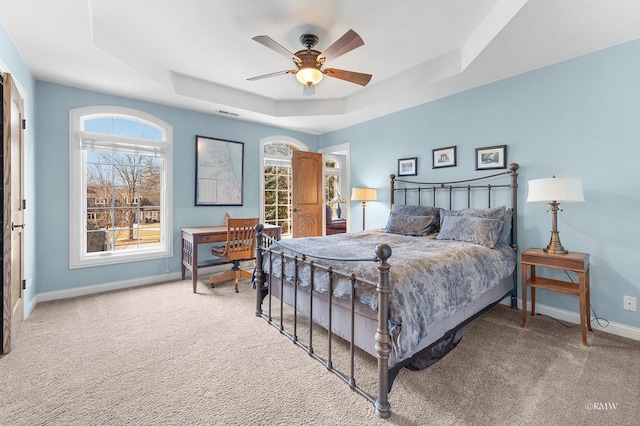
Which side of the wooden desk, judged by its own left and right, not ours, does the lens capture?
front

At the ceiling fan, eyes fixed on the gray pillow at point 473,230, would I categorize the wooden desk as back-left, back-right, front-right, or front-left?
back-left

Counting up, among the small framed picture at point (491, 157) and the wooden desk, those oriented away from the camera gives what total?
0

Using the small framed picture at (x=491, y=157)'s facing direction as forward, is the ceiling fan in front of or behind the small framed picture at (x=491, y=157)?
in front

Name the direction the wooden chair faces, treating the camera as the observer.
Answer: facing away from the viewer and to the left of the viewer

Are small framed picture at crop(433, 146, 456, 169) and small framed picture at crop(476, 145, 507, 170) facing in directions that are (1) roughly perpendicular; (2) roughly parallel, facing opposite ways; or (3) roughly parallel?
roughly parallel

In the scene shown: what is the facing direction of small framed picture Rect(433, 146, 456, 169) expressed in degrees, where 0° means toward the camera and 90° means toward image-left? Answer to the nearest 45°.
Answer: approximately 45°

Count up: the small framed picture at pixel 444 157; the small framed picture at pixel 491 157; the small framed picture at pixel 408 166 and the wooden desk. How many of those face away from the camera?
0

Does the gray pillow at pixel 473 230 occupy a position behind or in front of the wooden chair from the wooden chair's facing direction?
behind

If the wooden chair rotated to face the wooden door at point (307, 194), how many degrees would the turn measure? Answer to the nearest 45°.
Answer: approximately 90° to its right

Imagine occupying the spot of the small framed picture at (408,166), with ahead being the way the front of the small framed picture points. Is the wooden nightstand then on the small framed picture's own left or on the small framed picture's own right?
on the small framed picture's own left

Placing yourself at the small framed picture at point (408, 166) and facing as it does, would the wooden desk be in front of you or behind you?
in front

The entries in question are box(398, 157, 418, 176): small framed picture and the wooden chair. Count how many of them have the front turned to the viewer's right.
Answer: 0

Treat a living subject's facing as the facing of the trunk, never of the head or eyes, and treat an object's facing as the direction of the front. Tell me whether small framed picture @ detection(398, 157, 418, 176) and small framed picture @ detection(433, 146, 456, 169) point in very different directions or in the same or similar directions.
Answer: same or similar directions
